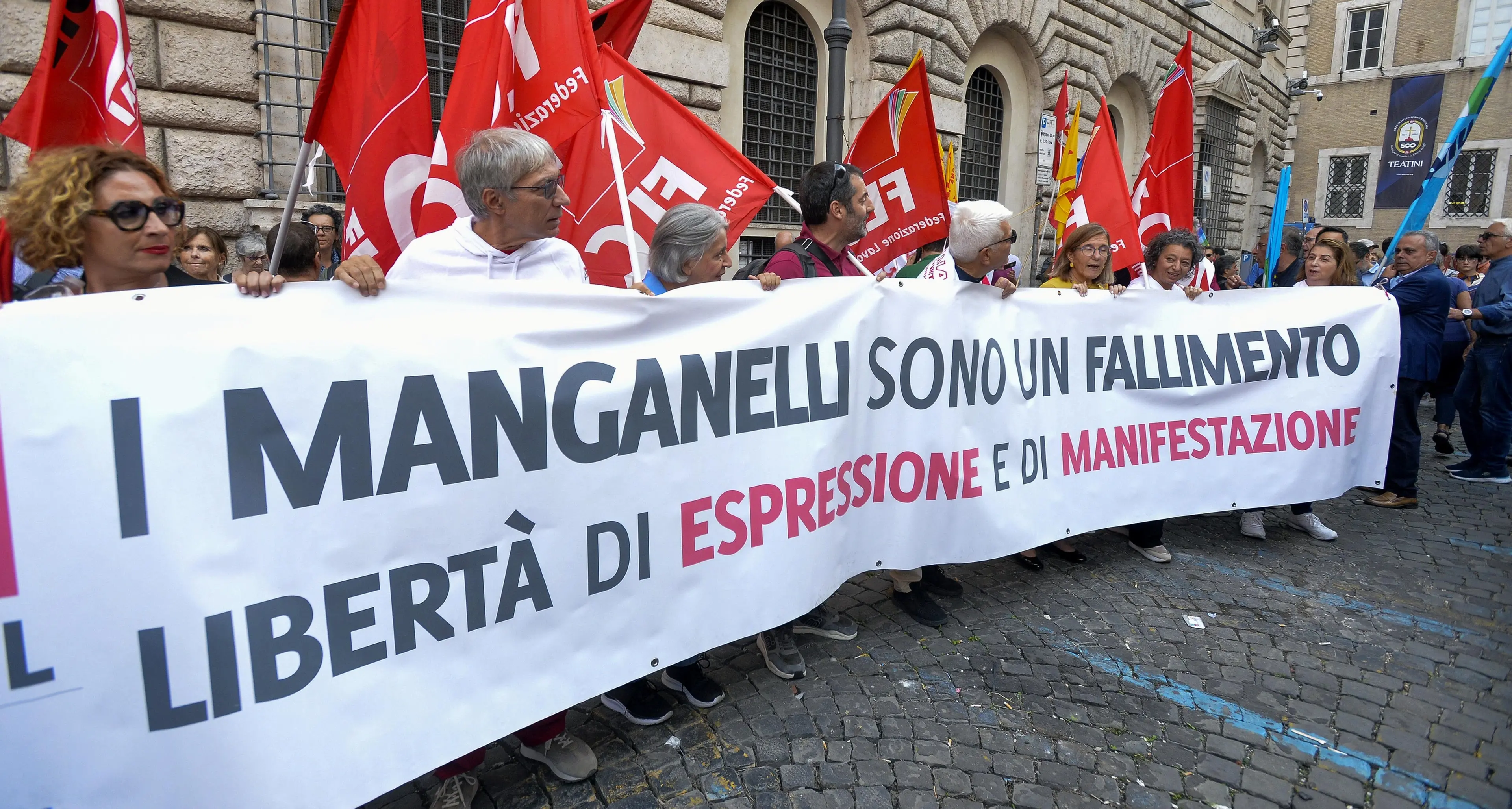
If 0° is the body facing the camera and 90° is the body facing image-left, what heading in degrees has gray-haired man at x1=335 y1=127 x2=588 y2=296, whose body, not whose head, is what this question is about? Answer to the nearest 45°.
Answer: approximately 315°

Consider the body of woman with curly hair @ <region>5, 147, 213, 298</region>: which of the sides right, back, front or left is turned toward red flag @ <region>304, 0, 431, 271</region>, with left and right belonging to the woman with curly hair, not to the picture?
left

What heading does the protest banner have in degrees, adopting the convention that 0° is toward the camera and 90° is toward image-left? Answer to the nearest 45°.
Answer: approximately 315°

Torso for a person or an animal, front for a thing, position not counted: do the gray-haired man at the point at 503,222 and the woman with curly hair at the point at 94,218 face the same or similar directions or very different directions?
same or similar directions

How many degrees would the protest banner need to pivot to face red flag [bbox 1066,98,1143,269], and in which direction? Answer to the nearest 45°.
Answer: approximately 90° to its left

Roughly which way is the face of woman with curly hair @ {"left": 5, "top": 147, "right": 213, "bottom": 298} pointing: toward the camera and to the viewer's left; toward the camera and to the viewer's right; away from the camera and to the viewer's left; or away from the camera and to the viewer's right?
toward the camera and to the viewer's right

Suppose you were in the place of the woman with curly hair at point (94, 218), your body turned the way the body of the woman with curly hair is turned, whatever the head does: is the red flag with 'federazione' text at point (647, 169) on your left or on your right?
on your left

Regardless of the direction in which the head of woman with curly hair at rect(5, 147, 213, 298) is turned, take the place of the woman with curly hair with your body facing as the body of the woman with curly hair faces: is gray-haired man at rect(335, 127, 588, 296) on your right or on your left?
on your left

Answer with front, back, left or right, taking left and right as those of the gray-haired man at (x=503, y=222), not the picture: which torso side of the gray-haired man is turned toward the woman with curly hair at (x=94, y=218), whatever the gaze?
right

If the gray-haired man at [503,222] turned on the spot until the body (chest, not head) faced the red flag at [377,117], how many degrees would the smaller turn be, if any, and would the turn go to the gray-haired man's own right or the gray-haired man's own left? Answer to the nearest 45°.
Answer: approximately 180°

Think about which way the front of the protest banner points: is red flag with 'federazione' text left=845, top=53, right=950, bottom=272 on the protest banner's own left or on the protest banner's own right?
on the protest banner's own left
